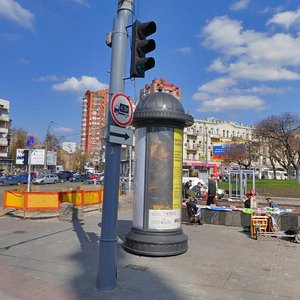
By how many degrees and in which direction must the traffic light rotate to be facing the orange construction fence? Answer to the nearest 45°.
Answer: approximately 180°

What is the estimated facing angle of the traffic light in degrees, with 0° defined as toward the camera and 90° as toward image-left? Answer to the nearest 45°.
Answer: approximately 315°

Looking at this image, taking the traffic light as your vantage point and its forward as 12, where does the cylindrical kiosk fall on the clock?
The cylindrical kiosk is roughly at 8 o'clock from the traffic light.

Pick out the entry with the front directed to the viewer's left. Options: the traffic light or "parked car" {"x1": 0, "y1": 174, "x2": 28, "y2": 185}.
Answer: the parked car

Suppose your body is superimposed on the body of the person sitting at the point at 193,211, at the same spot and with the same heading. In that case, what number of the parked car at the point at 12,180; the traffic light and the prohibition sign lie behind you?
1

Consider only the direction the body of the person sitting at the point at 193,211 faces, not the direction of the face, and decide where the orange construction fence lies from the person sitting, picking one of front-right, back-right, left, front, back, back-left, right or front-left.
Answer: back-right

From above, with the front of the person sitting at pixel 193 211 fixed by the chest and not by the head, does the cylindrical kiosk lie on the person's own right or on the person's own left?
on the person's own right

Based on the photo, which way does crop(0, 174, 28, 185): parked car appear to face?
to the viewer's left

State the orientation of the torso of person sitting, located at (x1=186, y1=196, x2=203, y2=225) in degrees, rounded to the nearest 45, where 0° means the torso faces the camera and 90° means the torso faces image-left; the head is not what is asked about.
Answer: approximately 315°
